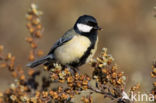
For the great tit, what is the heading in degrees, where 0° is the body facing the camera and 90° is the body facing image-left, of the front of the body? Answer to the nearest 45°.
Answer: approximately 315°
